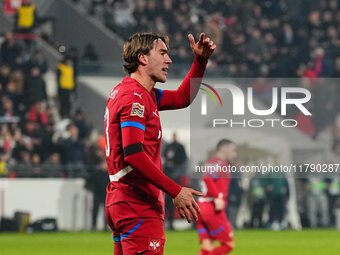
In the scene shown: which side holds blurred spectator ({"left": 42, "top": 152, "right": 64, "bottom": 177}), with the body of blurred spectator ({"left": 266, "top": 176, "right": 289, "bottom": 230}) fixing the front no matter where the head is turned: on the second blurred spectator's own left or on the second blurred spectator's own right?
on the second blurred spectator's own right

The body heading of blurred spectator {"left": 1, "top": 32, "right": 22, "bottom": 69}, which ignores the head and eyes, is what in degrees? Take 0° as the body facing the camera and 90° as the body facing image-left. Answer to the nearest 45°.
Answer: approximately 0°

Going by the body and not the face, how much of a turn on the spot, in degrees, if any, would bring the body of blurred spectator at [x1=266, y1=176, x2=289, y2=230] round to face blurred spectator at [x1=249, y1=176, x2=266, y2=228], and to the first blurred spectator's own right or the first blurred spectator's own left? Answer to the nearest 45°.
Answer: approximately 90° to the first blurred spectator's own right

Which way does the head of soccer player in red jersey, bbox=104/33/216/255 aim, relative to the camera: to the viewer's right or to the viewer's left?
to the viewer's right

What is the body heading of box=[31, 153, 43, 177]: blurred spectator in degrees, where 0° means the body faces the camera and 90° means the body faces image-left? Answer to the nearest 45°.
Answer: approximately 0°
